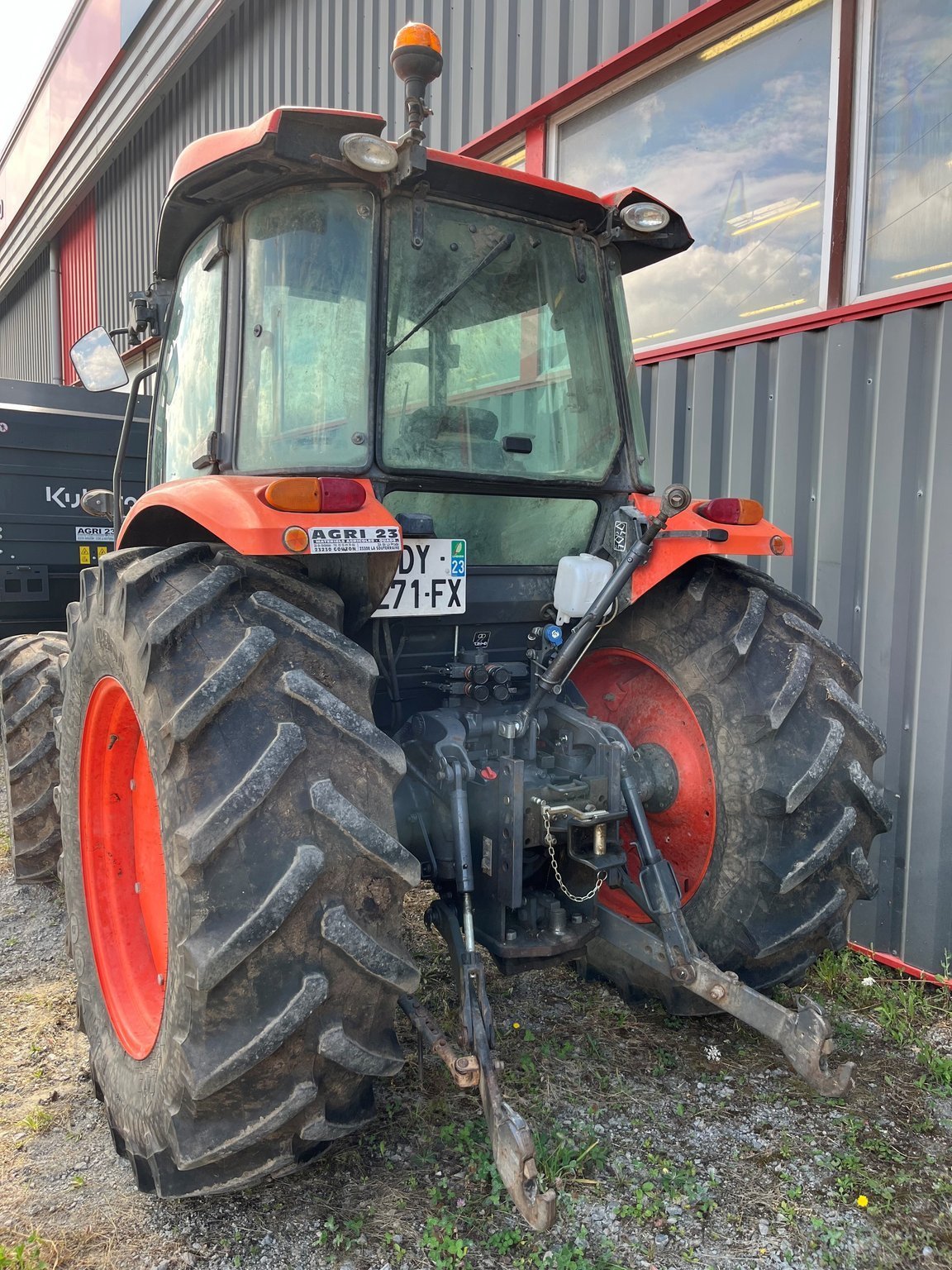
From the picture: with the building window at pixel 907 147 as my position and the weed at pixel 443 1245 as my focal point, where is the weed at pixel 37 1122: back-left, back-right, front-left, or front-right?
front-right

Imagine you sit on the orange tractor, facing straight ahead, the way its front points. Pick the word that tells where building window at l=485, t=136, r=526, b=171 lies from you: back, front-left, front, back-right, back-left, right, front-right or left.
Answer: front-right

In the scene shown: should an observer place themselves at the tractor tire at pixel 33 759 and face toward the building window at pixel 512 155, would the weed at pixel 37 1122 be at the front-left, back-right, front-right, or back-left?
back-right

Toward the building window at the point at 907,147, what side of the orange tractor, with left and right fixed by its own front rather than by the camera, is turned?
right

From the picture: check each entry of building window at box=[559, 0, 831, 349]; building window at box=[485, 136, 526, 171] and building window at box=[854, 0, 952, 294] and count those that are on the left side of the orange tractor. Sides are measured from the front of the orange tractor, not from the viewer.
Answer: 0

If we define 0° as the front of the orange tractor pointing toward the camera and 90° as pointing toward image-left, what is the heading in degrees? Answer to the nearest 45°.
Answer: approximately 135°

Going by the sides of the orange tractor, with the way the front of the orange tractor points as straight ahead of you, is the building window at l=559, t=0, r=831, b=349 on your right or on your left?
on your right
